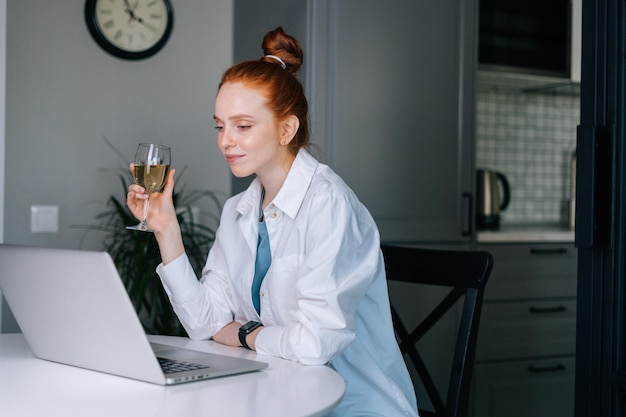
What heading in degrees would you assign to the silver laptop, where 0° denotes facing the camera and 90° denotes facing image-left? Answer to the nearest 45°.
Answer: approximately 225°

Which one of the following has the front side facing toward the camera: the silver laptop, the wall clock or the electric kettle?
the wall clock

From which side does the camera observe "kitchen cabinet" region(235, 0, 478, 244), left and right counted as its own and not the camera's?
front

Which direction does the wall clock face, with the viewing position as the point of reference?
facing the viewer

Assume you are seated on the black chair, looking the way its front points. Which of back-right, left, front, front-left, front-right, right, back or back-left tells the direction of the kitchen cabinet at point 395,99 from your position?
back-right

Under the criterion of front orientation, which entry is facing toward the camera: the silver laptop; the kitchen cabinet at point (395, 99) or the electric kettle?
the kitchen cabinet

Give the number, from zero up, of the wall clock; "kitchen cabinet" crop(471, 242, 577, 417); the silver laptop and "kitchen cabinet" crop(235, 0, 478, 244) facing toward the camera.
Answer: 3

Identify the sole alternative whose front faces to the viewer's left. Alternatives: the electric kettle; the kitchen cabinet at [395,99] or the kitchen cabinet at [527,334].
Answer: the electric kettle

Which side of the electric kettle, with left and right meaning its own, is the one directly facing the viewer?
left

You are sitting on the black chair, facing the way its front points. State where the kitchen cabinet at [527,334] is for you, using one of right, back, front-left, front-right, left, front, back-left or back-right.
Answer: back-right

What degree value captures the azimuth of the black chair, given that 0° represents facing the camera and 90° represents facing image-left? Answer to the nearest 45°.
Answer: approximately 45°

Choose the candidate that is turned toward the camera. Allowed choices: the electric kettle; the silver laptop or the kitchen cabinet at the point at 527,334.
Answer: the kitchen cabinet

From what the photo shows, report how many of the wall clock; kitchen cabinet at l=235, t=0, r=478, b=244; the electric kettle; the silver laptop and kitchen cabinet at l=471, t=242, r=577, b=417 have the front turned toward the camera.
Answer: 3

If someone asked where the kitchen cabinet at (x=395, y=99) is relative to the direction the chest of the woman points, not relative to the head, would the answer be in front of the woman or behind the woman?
behind

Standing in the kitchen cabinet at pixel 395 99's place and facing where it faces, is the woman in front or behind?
in front
